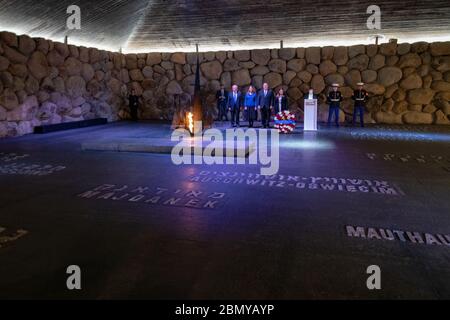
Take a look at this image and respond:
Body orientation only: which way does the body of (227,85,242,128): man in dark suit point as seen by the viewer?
toward the camera

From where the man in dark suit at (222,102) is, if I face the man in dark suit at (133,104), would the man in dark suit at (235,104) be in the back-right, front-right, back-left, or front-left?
back-left

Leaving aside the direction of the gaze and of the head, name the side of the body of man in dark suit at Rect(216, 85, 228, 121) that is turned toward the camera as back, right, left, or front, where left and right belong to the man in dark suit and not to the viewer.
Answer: front

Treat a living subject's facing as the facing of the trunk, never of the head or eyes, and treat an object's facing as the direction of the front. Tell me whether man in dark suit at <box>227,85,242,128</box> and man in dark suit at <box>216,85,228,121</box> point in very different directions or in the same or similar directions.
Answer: same or similar directions

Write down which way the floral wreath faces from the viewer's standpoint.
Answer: facing the viewer

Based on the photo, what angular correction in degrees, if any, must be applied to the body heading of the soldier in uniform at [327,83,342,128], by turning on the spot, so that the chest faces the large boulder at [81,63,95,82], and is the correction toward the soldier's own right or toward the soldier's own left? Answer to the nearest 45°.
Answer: approximately 90° to the soldier's own right

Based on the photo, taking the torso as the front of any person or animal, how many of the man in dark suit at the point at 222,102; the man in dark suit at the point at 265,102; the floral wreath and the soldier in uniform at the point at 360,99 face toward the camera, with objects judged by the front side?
4

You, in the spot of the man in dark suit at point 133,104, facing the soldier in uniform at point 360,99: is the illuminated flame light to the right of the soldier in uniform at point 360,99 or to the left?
right
